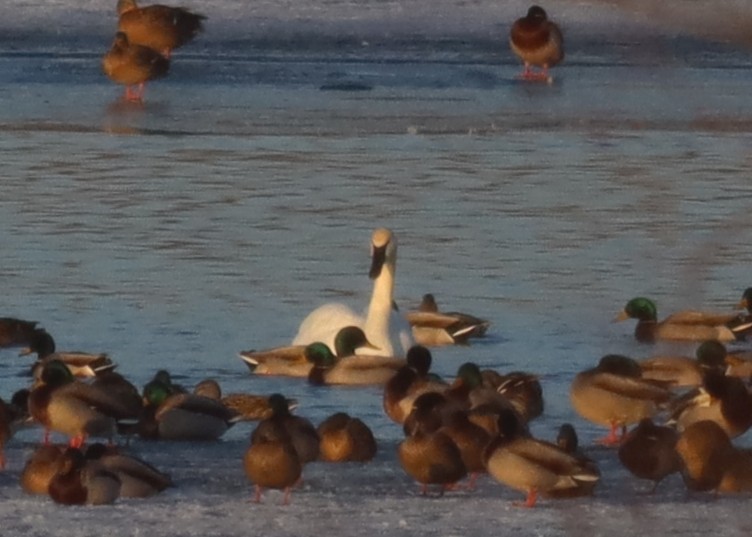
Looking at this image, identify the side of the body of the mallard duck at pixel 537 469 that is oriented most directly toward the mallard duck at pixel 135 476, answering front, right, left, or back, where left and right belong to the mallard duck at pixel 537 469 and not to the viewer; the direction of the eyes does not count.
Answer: front

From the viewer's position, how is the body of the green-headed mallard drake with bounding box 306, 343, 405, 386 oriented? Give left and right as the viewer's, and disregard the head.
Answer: facing to the left of the viewer

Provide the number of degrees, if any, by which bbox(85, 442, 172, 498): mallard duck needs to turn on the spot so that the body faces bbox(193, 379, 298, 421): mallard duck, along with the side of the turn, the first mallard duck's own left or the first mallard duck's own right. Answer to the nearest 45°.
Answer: approximately 90° to the first mallard duck's own right

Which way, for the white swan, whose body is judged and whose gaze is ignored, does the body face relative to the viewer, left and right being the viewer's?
facing the viewer and to the right of the viewer

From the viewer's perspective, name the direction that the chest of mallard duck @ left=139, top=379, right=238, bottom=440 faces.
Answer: to the viewer's left

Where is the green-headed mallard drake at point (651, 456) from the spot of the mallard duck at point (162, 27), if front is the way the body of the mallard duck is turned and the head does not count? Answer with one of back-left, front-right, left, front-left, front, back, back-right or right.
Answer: left

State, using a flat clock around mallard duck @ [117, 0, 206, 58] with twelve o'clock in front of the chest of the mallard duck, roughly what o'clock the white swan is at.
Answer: The white swan is roughly at 9 o'clock from the mallard duck.

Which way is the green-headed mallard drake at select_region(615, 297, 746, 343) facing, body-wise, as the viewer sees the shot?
to the viewer's left

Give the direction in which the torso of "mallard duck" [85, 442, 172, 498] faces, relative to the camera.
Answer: to the viewer's left

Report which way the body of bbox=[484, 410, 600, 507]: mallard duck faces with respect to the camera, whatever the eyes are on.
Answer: to the viewer's left

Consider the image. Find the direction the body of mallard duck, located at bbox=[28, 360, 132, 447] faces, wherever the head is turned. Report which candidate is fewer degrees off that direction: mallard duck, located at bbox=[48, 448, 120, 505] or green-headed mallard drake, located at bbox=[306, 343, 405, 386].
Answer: the mallard duck

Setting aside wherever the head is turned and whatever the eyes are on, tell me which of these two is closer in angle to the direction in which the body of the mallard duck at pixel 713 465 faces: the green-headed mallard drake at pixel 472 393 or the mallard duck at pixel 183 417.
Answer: the mallard duck
